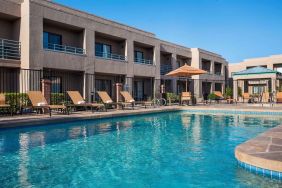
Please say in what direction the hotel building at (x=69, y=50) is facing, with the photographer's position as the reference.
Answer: facing the viewer and to the right of the viewer

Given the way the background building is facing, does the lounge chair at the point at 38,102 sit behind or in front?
in front

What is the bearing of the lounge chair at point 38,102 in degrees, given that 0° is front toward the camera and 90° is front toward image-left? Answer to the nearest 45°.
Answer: approximately 315°

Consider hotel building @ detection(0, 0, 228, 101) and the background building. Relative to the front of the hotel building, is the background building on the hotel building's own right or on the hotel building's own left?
on the hotel building's own left

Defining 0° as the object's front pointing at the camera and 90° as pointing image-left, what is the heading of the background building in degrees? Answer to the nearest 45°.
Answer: approximately 0°

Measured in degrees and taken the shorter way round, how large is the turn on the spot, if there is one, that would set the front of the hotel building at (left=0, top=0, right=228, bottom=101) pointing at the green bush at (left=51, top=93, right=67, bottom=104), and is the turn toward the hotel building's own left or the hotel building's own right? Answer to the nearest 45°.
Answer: approximately 45° to the hotel building's own right

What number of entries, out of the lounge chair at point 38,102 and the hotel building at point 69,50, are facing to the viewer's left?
0

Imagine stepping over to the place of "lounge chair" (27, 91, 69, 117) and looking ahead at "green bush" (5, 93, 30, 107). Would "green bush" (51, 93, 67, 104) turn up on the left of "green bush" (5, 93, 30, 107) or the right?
right

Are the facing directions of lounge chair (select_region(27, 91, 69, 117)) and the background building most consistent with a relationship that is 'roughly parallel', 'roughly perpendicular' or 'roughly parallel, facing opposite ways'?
roughly perpendicular
